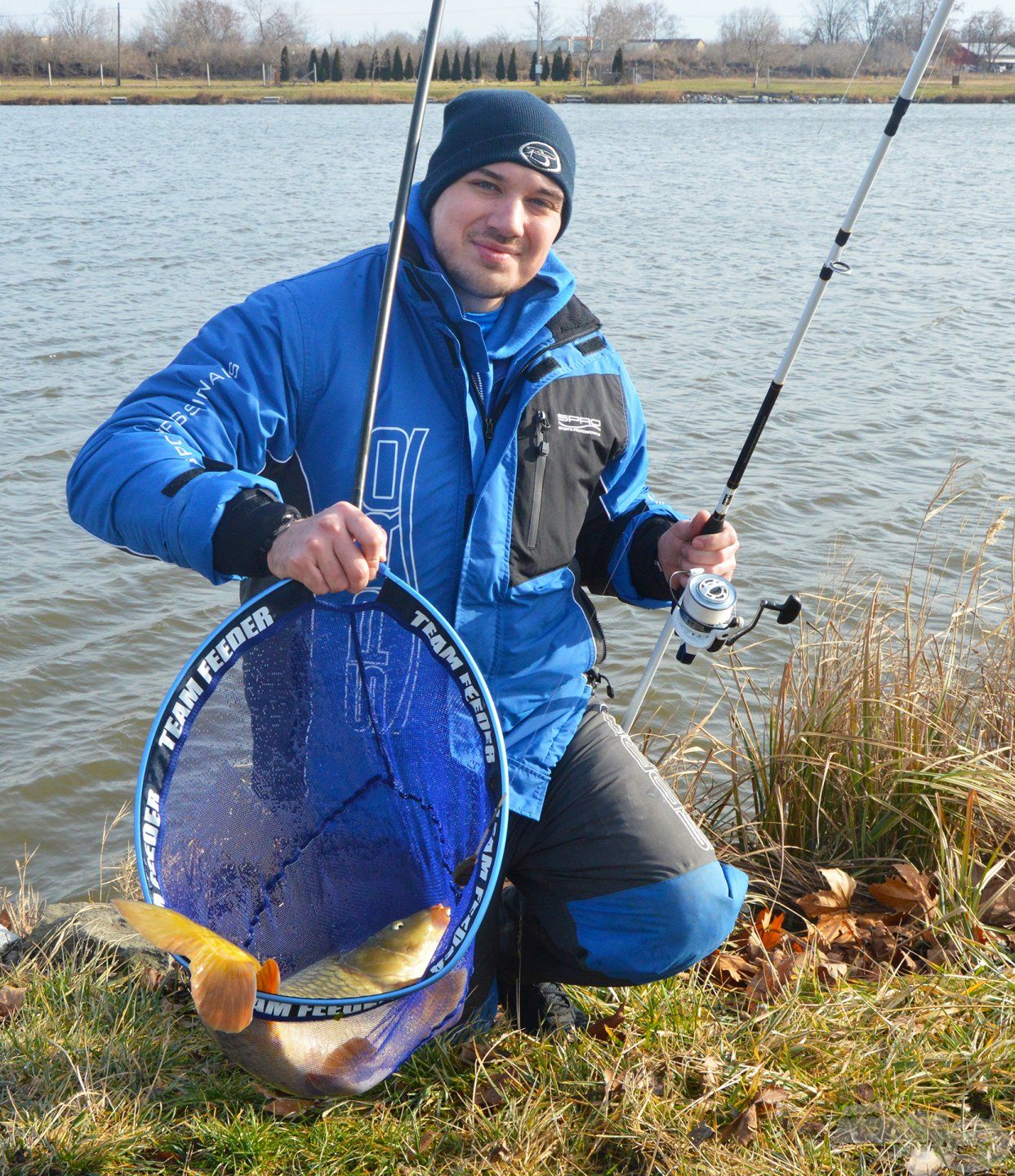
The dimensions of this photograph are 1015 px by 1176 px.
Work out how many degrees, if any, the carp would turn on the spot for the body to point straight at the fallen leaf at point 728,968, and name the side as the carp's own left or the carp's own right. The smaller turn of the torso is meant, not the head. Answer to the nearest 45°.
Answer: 0° — it already faces it

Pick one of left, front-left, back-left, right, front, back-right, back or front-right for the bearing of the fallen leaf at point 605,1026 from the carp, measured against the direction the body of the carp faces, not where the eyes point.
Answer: front

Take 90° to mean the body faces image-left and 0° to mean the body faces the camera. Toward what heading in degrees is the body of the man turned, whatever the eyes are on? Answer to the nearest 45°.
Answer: approximately 315°

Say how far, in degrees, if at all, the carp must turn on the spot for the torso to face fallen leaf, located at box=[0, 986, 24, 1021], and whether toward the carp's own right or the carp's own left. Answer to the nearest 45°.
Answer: approximately 135° to the carp's own left

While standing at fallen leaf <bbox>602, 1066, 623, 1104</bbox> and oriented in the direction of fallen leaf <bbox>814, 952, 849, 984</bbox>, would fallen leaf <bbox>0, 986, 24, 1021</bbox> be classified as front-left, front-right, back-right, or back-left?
back-left

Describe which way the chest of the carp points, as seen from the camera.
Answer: to the viewer's right
